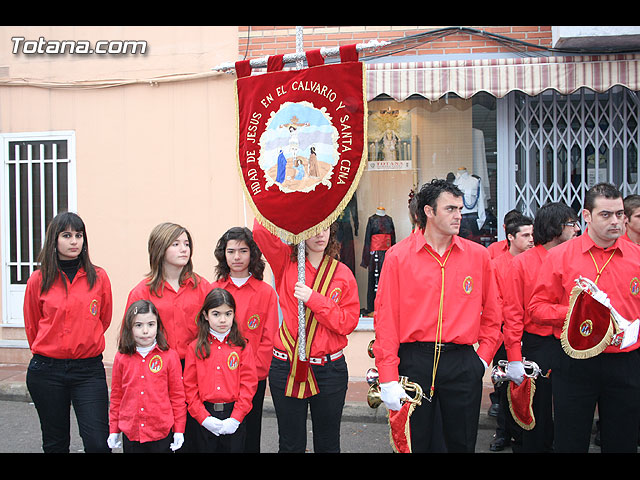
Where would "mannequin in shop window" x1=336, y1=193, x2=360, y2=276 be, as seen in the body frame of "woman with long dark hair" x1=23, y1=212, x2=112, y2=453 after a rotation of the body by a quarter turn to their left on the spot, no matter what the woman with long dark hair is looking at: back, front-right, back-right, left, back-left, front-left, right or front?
front-left

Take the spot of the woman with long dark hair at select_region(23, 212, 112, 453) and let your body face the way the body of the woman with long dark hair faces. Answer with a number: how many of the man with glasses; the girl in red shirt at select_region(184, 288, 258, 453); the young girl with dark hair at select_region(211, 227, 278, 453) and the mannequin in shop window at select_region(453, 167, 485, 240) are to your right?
0

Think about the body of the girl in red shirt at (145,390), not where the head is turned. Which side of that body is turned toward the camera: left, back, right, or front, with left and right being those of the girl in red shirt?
front

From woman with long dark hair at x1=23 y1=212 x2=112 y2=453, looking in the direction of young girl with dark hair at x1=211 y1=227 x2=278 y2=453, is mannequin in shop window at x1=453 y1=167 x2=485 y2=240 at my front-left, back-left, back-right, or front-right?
front-left

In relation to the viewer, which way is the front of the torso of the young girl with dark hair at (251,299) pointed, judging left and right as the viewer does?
facing the viewer

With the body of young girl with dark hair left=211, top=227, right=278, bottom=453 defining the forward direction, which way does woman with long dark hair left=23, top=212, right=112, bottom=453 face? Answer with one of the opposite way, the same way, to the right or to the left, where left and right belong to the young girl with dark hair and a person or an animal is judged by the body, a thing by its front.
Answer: the same way

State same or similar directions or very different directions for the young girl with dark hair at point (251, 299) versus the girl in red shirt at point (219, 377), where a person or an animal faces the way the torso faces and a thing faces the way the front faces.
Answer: same or similar directions

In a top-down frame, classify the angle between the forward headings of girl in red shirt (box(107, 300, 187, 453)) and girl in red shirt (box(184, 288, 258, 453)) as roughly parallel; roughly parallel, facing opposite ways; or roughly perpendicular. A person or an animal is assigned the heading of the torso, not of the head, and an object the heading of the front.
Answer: roughly parallel

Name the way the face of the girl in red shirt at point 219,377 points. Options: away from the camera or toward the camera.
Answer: toward the camera

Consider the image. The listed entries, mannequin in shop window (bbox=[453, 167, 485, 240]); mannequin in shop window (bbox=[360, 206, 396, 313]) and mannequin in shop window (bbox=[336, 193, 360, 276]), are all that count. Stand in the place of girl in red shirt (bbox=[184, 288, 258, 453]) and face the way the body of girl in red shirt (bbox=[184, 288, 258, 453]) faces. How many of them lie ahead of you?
0

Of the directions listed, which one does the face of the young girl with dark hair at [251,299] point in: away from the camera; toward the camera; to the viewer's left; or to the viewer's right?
toward the camera

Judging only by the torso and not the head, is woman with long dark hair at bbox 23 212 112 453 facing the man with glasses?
no

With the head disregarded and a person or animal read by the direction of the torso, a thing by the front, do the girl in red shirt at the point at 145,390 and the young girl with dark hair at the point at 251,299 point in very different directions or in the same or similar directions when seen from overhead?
same or similar directions

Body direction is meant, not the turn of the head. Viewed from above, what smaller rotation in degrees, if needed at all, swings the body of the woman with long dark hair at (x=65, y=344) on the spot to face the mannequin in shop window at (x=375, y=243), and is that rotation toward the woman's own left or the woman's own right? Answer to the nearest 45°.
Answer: approximately 135° to the woman's own left
